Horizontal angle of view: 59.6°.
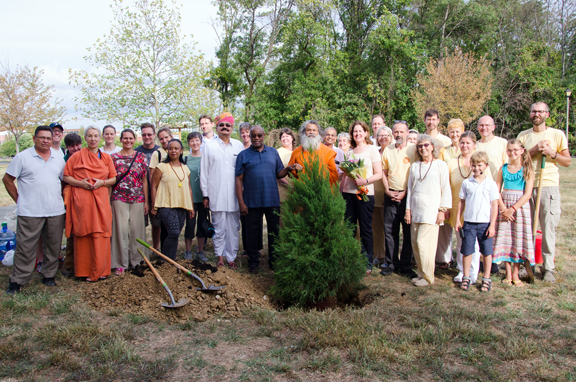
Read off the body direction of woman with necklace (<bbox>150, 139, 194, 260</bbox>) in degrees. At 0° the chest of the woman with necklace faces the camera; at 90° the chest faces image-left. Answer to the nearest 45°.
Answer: approximately 315°

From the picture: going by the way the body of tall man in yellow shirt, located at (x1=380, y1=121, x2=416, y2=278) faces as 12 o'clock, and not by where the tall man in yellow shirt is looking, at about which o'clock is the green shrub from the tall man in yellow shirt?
The green shrub is roughly at 1 o'clock from the tall man in yellow shirt.

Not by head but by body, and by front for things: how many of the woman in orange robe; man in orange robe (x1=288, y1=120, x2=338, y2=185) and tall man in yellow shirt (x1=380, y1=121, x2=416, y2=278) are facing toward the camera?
3

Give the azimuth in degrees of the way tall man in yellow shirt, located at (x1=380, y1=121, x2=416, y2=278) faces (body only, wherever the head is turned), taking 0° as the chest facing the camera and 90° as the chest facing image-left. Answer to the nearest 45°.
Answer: approximately 0°

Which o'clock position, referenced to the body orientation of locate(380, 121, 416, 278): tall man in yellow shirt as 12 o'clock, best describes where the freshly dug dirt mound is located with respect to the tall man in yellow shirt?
The freshly dug dirt mound is roughly at 2 o'clock from the tall man in yellow shirt.

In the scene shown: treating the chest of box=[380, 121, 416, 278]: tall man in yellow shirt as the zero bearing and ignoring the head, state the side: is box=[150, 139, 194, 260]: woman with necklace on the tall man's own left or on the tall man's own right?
on the tall man's own right

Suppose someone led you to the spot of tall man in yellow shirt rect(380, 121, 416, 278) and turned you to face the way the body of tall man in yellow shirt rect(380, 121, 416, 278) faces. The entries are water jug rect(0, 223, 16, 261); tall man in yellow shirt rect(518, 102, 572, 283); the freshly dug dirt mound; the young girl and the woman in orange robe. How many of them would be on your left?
2

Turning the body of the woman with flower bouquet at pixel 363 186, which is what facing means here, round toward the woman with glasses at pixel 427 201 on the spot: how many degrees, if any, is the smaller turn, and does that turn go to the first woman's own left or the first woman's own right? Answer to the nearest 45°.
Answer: approximately 90° to the first woman's own left

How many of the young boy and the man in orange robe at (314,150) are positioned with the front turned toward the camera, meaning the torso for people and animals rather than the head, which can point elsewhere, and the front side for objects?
2

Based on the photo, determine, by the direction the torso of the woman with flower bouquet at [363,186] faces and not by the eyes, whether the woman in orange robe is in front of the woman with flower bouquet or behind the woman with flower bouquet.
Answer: in front

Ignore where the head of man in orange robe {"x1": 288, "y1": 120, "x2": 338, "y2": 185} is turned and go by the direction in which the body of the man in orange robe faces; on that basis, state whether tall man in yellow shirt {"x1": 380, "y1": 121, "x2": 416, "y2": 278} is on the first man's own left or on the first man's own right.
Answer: on the first man's own left

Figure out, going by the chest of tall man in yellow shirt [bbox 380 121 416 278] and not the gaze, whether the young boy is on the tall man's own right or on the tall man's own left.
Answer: on the tall man's own left
